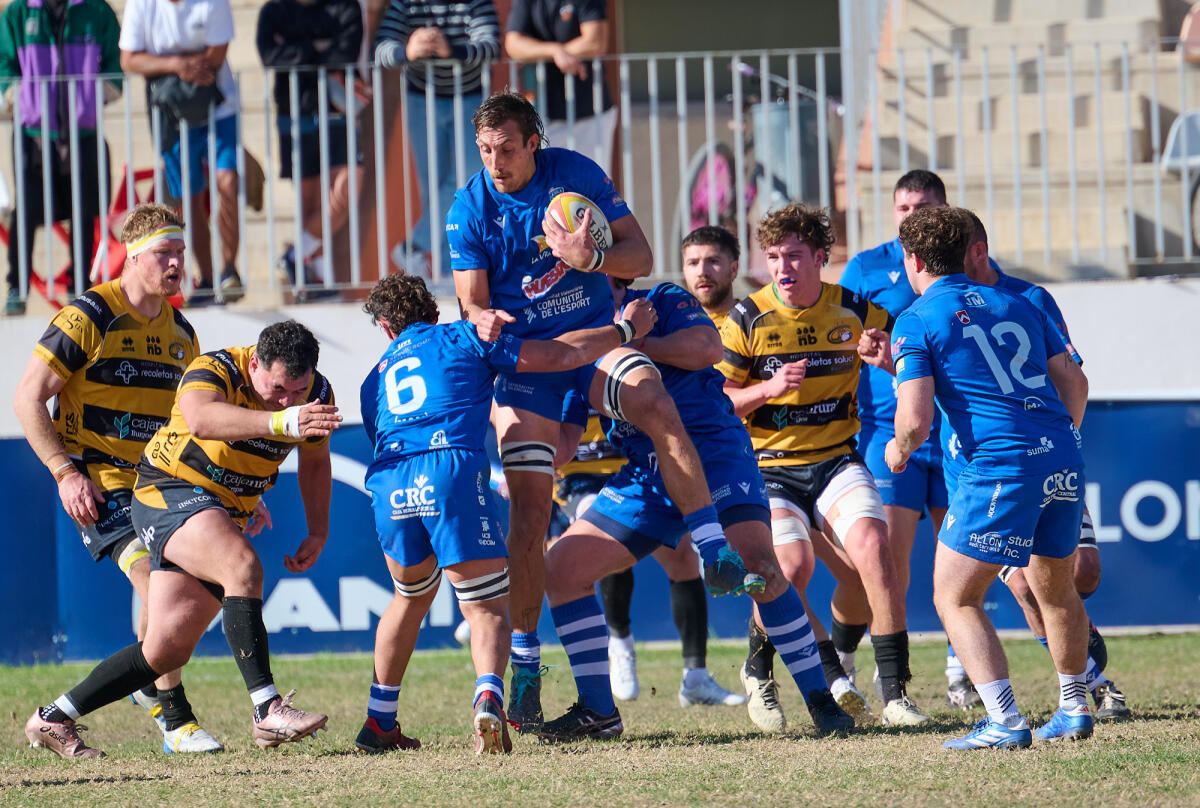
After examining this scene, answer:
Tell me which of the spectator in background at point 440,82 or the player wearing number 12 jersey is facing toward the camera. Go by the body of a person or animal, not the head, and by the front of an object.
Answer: the spectator in background

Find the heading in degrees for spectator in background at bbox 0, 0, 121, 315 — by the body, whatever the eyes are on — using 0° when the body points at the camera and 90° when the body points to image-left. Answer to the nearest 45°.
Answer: approximately 0°

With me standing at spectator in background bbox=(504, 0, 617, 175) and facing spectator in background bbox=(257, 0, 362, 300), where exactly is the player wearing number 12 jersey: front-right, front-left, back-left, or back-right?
back-left

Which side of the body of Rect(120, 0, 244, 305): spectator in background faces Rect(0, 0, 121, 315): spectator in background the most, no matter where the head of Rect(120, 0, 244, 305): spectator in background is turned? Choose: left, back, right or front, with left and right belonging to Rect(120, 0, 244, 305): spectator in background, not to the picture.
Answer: right

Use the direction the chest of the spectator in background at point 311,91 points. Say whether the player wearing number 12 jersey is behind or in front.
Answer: in front

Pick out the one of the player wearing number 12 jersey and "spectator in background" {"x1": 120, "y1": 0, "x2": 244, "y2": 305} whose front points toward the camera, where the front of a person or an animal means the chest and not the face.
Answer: the spectator in background

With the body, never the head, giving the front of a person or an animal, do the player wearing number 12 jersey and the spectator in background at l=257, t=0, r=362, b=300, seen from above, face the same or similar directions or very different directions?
very different directions

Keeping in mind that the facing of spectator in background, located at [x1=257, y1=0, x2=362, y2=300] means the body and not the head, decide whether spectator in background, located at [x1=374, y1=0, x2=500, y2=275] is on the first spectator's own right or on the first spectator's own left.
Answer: on the first spectator's own left

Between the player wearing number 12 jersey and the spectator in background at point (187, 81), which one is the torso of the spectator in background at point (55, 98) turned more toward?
the player wearing number 12 jersey

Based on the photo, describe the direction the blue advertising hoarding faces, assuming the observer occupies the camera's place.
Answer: facing the viewer

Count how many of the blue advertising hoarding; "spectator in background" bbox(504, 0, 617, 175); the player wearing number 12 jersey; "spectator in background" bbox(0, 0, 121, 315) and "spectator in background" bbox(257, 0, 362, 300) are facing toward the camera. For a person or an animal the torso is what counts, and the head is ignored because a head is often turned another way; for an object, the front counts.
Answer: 4

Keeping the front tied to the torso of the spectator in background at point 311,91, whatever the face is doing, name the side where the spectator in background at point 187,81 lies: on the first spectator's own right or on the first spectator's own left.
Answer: on the first spectator's own right

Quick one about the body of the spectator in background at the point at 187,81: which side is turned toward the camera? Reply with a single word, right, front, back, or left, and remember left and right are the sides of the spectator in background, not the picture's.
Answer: front

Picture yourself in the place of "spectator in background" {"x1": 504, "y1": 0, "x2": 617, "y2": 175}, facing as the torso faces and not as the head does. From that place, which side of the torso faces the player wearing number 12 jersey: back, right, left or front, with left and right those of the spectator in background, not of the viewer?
front
